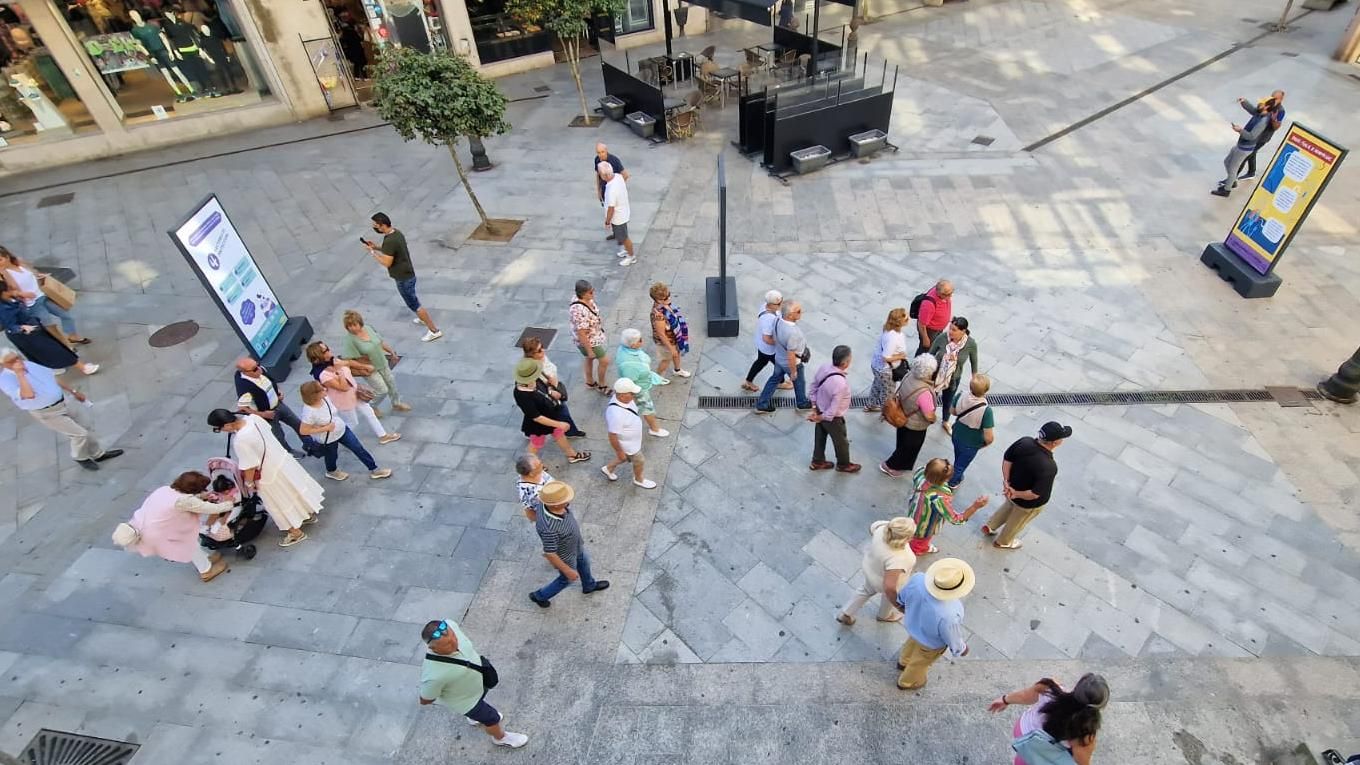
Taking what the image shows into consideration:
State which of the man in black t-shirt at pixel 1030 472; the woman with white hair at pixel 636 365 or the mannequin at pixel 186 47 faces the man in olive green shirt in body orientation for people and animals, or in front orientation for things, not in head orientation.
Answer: the mannequin

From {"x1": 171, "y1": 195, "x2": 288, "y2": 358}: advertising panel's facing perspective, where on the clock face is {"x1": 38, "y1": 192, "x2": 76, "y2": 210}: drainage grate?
The drainage grate is roughly at 7 o'clock from the advertising panel.
